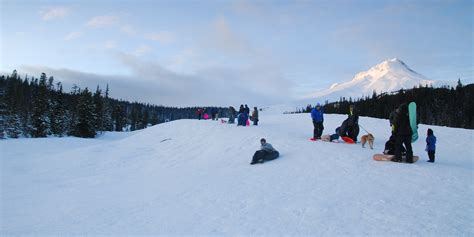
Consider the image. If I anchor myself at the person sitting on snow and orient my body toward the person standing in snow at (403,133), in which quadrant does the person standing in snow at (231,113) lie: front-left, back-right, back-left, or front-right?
back-left

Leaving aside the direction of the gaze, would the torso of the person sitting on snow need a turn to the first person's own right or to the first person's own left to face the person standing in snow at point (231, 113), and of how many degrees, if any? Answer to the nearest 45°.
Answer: approximately 135° to the first person's own right

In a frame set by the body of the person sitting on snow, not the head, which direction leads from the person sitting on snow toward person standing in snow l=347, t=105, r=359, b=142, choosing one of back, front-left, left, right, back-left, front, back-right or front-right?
back

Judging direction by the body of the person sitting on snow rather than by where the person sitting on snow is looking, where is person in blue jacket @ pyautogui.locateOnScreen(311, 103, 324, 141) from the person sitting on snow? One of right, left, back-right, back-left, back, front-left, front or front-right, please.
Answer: back

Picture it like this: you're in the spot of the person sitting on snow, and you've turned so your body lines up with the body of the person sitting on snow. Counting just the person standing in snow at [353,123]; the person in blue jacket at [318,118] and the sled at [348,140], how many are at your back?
3

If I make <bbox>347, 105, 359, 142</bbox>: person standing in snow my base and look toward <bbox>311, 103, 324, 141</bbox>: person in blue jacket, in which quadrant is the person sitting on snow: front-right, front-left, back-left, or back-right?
front-left

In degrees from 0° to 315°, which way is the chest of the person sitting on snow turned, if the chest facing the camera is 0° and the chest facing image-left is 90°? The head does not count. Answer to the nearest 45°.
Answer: approximately 45°
